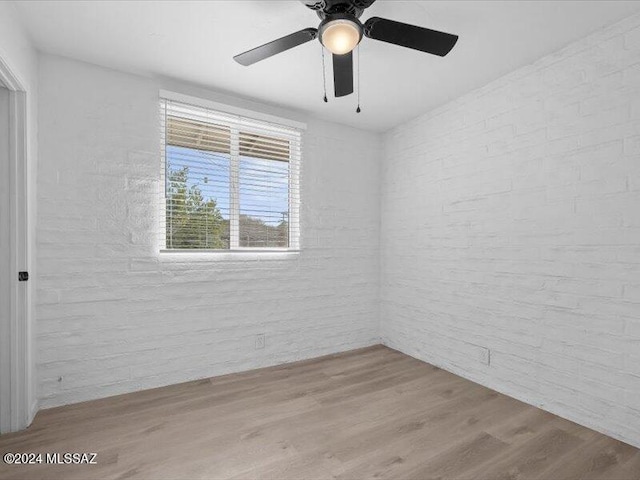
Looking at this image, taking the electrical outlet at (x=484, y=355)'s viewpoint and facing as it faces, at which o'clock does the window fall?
The window is roughly at 1 o'clock from the electrical outlet.

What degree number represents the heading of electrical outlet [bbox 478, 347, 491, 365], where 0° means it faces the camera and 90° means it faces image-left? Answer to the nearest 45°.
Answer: approximately 45°

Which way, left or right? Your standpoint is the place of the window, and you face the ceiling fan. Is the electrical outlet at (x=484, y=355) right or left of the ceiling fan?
left
